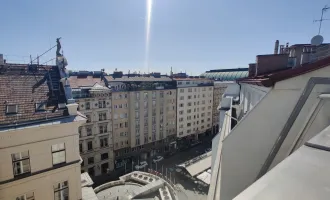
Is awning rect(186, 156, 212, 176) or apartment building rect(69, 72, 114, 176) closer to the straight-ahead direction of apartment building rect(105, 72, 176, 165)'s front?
the awning

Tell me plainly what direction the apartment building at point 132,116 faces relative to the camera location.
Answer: facing the viewer and to the right of the viewer

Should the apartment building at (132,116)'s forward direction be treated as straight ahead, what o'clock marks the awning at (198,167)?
The awning is roughly at 12 o'clock from the apartment building.

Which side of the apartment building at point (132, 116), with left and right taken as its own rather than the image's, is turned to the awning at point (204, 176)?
front

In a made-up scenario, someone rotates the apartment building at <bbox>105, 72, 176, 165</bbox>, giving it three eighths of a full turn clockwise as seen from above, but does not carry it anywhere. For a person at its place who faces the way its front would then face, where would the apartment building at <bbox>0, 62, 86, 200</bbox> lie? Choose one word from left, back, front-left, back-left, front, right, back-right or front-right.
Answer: left

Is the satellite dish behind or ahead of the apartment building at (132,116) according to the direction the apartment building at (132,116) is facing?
ahead

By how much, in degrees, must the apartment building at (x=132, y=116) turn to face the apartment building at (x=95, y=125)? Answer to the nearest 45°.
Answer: approximately 90° to its right
